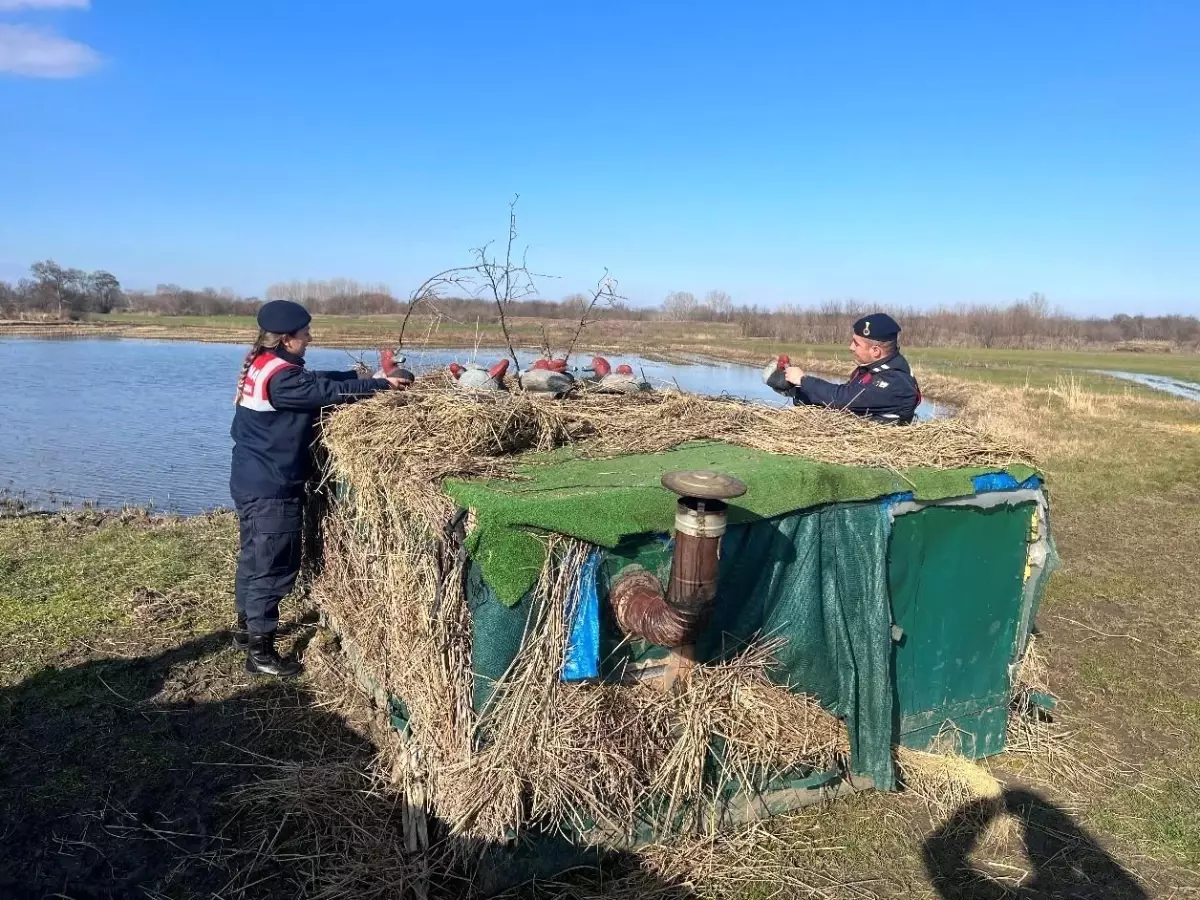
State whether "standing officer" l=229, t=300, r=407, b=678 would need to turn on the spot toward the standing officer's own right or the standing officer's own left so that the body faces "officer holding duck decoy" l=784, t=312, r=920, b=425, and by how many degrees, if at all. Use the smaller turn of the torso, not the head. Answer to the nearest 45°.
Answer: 0° — they already face them

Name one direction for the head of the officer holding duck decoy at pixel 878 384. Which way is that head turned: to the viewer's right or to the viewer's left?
to the viewer's left

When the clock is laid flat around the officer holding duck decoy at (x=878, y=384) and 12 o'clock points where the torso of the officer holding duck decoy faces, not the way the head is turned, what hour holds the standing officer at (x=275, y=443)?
The standing officer is roughly at 11 o'clock from the officer holding duck decoy.

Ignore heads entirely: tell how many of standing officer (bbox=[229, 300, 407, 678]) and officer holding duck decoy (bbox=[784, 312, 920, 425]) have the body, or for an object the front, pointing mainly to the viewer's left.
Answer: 1

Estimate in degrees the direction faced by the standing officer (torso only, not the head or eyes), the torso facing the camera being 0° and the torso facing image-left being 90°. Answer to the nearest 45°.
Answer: approximately 270°

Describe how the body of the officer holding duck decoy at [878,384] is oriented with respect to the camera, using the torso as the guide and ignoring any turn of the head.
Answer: to the viewer's left
